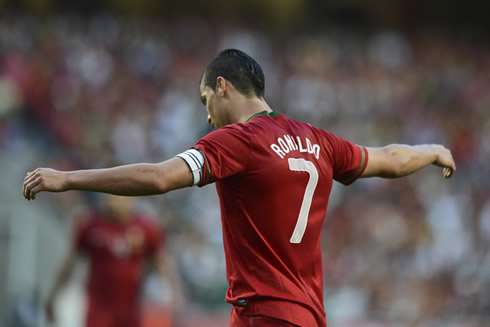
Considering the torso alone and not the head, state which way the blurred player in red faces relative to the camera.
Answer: toward the camera

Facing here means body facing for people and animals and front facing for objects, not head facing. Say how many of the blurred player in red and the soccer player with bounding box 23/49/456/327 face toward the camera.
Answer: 1

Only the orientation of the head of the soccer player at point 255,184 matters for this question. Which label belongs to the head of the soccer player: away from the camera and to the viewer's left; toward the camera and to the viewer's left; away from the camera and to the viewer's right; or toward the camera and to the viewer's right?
away from the camera and to the viewer's left

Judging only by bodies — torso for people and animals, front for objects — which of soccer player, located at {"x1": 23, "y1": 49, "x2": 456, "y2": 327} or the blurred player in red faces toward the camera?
the blurred player in red

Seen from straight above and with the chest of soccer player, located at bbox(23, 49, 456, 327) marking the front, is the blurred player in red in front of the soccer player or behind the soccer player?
in front

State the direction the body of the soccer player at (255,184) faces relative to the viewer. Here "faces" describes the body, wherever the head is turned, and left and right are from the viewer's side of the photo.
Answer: facing away from the viewer and to the left of the viewer

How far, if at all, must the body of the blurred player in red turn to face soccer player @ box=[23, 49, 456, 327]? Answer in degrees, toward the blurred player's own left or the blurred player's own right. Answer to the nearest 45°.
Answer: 0° — they already face them
